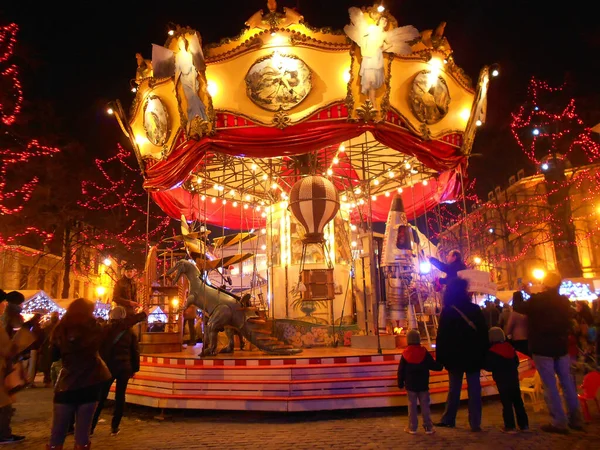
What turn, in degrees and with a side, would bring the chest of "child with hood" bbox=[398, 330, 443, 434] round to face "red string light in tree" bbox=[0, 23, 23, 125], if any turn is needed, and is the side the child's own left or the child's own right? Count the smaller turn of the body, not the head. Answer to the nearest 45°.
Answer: approximately 45° to the child's own left

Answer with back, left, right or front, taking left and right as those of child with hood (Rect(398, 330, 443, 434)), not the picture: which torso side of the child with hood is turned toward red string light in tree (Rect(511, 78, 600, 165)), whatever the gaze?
front

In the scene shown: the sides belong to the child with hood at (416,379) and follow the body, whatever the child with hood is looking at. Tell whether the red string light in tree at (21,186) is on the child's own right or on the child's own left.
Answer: on the child's own left

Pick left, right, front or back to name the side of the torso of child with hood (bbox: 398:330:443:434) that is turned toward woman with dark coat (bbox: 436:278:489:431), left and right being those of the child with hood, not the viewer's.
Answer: right

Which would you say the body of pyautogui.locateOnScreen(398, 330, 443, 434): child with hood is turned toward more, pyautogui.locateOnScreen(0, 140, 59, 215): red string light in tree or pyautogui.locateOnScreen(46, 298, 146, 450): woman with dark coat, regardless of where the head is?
the red string light in tree

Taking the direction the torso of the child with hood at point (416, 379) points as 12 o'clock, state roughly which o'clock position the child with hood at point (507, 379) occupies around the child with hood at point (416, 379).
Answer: the child with hood at point (507, 379) is roughly at 3 o'clock from the child with hood at point (416, 379).

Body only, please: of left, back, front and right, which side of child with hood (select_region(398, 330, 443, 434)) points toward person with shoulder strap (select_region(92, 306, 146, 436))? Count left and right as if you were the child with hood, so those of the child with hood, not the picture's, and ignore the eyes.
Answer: left

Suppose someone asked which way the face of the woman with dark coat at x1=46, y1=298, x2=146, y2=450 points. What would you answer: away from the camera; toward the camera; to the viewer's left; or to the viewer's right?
away from the camera

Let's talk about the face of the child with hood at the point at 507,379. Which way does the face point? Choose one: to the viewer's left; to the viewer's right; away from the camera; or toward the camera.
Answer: away from the camera

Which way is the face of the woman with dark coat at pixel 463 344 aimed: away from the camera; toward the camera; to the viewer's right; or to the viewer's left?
away from the camera

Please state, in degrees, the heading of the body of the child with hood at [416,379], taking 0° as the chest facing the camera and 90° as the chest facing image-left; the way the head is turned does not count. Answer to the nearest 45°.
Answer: approximately 180°
